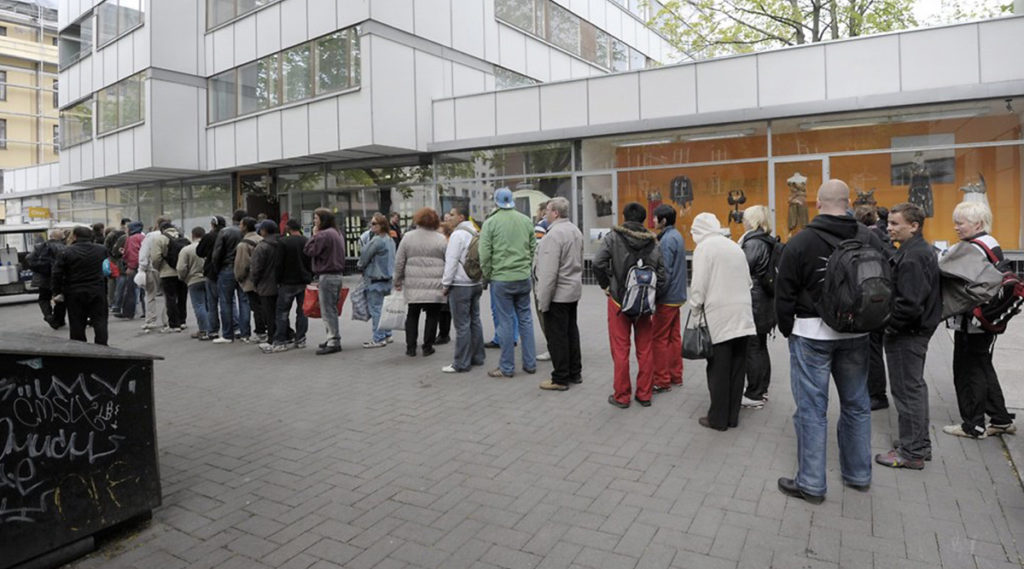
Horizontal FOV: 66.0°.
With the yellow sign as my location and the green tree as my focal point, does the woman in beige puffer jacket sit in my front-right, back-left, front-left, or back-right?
front-right

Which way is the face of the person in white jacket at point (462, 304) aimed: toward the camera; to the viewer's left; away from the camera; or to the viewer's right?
to the viewer's left

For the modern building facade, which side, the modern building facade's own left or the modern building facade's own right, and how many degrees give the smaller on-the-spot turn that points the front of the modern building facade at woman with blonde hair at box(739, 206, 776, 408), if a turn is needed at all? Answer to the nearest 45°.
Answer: approximately 45° to the modern building facade's own left

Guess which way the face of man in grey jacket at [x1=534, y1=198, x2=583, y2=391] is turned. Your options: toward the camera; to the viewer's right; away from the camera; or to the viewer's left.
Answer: to the viewer's left

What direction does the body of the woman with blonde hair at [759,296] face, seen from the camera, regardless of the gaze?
to the viewer's left

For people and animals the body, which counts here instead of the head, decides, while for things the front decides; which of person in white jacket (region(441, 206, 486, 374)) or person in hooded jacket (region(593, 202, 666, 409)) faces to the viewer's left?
the person in white jacket

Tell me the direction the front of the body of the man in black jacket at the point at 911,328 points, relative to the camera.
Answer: to the viewer's left

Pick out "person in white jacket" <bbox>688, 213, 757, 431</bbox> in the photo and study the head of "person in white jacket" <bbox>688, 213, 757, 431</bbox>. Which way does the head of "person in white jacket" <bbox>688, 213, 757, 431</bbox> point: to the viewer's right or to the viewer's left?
to the viewer's left

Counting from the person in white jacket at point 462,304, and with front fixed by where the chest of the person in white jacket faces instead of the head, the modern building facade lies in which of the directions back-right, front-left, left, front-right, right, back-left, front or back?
right

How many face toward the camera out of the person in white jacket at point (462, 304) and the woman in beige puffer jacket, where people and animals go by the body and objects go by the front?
0

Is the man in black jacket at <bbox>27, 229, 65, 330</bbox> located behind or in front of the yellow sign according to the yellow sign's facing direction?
in front

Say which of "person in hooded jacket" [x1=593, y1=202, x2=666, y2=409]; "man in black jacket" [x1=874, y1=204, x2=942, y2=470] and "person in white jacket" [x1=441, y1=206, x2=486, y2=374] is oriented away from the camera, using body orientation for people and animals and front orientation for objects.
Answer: the person in hooded jacket

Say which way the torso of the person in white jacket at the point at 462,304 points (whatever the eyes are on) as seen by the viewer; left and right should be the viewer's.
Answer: facing to the left of the viewer

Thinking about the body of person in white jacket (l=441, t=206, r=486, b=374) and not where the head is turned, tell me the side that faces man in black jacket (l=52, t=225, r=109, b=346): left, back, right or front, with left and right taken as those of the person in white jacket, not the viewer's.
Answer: front

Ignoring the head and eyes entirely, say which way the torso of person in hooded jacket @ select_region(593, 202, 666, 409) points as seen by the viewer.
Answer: away from the camera

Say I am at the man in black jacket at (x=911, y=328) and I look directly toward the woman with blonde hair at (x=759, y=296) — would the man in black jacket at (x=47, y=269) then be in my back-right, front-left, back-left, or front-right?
front-left

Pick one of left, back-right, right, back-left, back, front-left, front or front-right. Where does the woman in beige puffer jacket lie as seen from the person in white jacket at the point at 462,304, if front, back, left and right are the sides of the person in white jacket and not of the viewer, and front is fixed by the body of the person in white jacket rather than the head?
front-right
